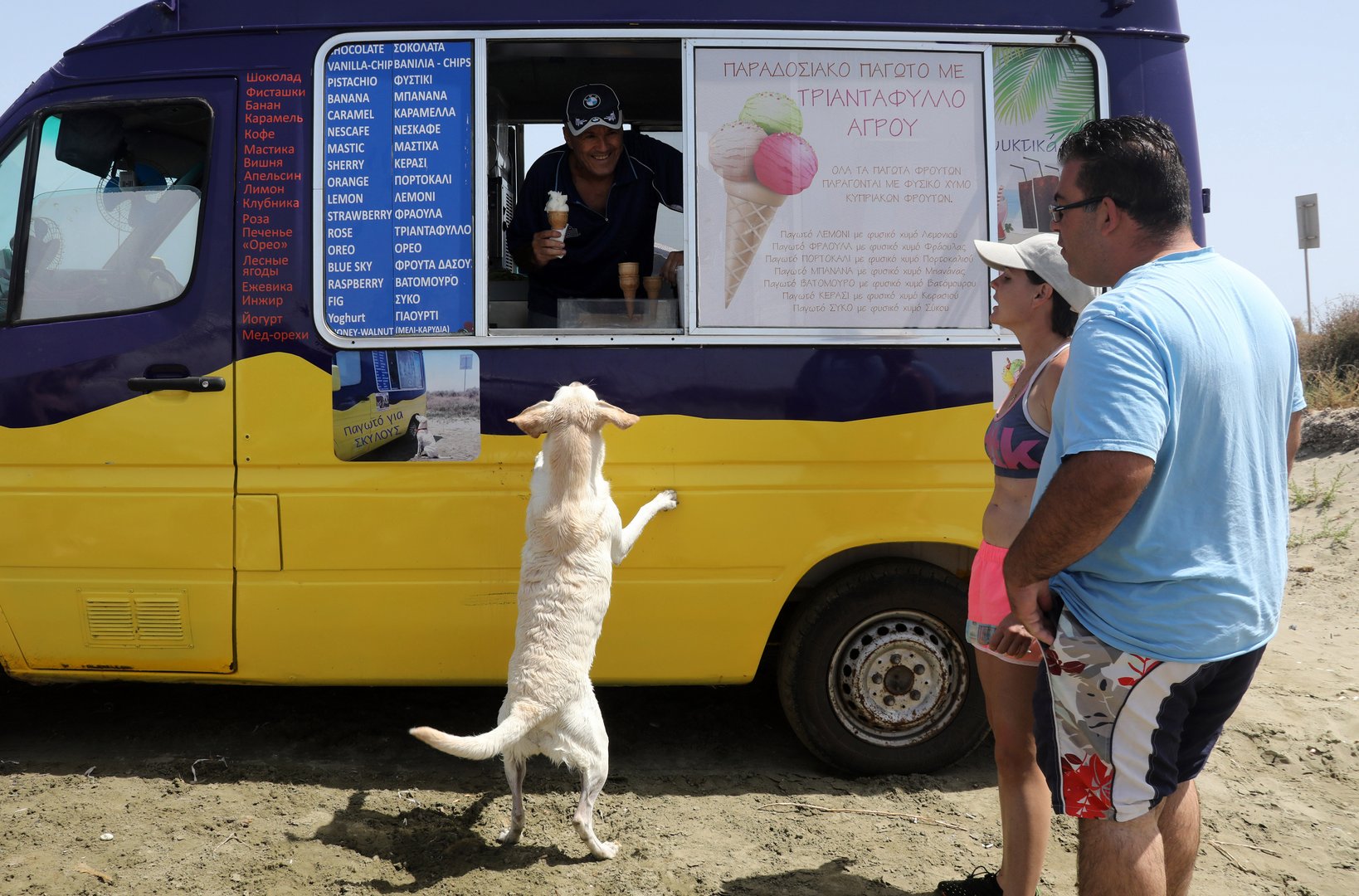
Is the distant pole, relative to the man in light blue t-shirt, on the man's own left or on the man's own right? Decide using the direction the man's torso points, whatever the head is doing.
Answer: on the man's own right

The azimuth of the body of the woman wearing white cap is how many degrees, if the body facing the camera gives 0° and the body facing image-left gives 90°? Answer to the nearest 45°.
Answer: approximately 90°

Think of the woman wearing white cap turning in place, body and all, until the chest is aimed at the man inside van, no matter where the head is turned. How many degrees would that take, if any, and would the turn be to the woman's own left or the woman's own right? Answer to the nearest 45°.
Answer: approximately 45° to the woman's own right

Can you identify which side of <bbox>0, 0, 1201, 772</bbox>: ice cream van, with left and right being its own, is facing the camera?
left

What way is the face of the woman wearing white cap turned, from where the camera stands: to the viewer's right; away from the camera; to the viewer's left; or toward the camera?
to the viewer's left

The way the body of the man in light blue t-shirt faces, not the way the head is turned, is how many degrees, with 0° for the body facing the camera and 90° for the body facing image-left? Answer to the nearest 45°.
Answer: approximately 135°

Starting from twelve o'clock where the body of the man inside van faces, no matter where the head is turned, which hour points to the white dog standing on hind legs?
The white dog standing on hind legs is roughly at 12 o'clock from the man inside van.

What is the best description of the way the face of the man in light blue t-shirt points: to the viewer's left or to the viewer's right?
to the viewer's left

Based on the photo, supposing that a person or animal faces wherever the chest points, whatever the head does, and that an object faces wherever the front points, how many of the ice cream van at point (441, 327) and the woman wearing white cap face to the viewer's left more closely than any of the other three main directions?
2
